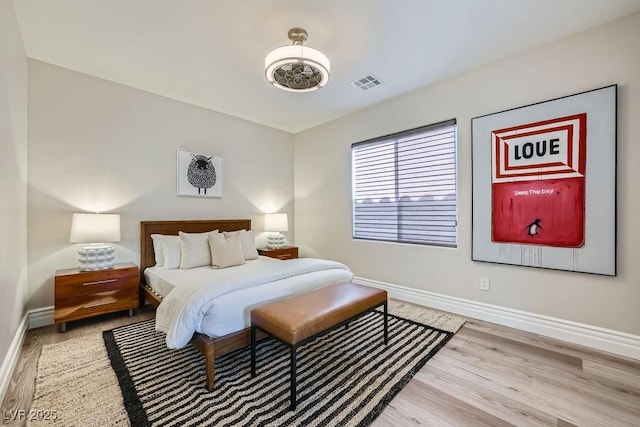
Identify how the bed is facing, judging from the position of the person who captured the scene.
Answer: facing the viewer and to the right of the viewer

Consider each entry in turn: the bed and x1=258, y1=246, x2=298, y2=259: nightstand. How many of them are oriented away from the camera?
0

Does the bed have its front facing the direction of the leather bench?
yes

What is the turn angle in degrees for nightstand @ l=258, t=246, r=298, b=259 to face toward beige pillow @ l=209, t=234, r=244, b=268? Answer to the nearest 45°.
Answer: approximately 90° to its right

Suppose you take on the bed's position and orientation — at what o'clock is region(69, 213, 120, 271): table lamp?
The table lamp is roughly at 5 o'clock from the bed.

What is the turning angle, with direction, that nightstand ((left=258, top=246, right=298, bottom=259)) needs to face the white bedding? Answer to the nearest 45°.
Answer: approximately 45° to its right

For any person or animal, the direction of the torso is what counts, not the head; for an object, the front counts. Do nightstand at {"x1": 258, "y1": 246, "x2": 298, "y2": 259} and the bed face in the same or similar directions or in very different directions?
same or similar directions

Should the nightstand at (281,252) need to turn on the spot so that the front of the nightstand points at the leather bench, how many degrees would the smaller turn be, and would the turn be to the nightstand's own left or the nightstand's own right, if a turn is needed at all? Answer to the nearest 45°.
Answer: approximately 45° to the nightstand's own right

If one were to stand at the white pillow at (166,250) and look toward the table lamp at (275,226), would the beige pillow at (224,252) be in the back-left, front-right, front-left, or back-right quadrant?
front-right
